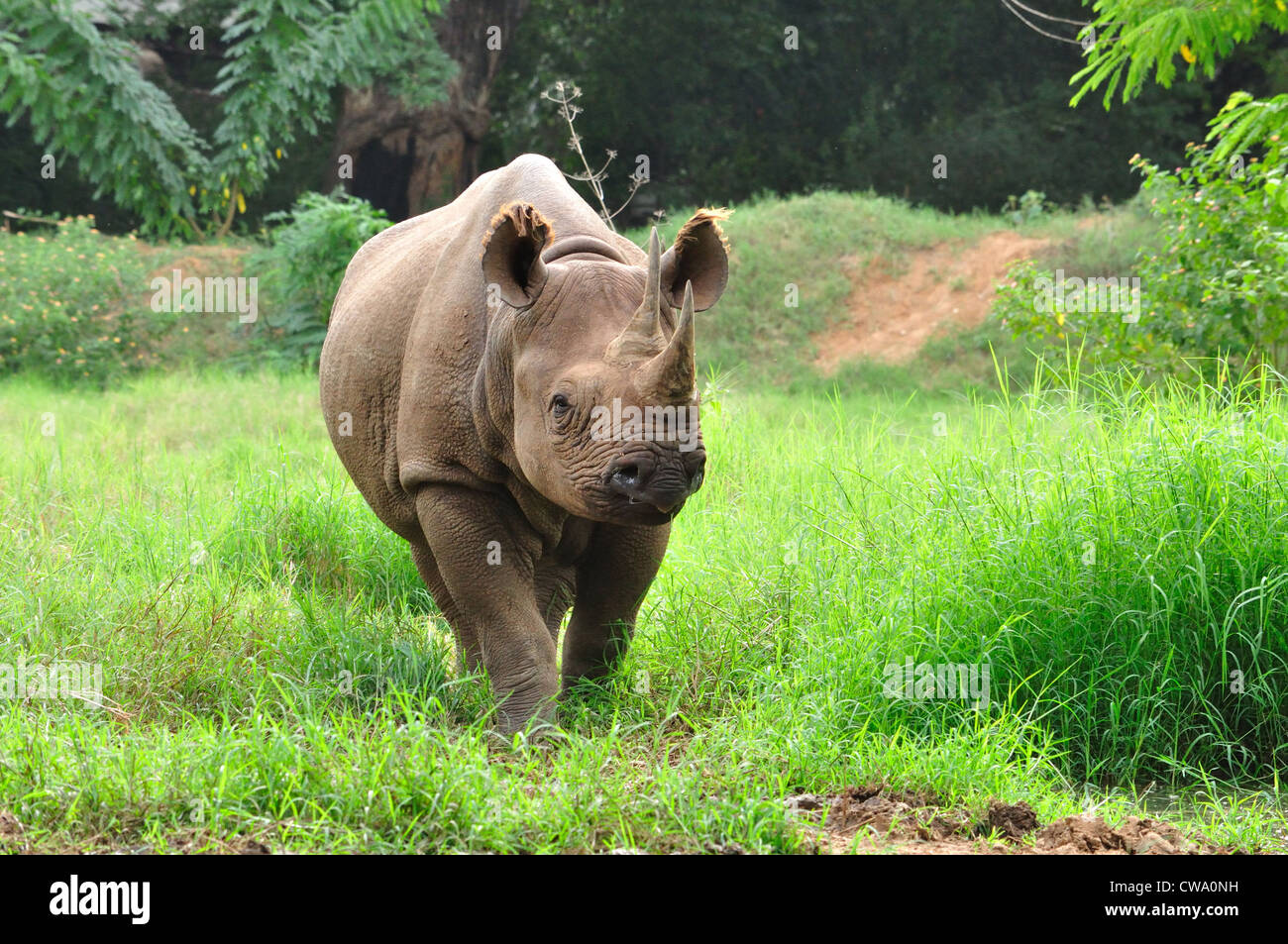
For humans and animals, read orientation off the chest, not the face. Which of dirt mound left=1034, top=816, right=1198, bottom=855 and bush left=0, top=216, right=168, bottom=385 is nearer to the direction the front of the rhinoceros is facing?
the dirt mound

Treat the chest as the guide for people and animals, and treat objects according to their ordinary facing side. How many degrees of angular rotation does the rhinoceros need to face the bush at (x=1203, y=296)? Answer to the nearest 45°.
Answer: approximately 90° to its left

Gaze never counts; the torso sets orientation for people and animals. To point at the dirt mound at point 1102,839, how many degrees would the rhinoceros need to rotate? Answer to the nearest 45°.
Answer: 0° — it already faces it

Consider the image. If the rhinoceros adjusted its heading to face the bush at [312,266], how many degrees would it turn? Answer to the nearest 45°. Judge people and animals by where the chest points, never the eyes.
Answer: approximately 135° to its left

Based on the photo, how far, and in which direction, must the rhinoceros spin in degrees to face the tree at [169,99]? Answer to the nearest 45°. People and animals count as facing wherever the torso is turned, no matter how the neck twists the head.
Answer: approximately 135° to its left

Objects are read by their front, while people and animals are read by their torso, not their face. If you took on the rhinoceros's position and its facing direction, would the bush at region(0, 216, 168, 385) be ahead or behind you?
behind

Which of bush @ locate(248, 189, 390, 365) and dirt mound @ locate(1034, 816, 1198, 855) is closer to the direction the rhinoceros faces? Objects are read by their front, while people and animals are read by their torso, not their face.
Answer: the dirt mound

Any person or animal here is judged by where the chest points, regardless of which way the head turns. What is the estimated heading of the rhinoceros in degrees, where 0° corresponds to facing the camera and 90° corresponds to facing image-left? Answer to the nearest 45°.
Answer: approximately 315°
